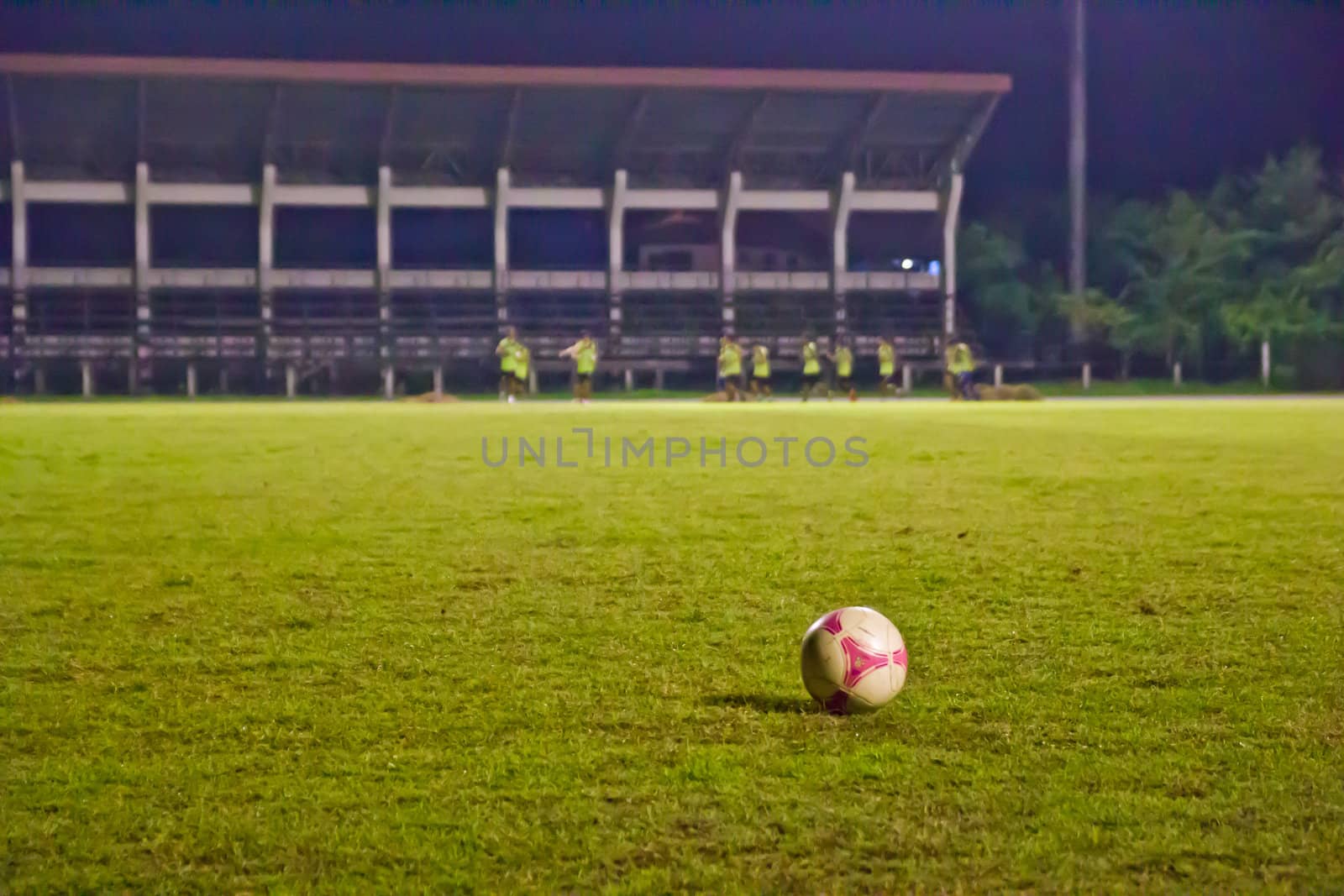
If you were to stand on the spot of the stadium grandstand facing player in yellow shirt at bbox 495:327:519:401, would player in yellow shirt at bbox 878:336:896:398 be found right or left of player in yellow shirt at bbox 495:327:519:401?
left

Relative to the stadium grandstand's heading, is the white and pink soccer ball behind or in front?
in front

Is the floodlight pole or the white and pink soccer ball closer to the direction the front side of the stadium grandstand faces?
the white and pink soccer ball

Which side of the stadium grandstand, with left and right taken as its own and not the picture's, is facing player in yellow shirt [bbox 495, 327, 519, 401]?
front

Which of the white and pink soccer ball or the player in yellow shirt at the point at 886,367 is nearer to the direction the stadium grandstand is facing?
the white and pink soccer ball

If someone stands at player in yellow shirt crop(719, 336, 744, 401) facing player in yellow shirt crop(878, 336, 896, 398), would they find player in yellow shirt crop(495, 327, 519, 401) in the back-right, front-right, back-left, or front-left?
back-left

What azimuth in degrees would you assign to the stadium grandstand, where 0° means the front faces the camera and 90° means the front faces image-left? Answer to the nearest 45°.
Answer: approximately 0°

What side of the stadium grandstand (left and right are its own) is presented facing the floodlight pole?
left

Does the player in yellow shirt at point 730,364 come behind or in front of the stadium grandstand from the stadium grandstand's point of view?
in front

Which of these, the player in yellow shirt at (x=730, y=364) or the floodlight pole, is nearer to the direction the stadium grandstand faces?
the player in yellow shirt

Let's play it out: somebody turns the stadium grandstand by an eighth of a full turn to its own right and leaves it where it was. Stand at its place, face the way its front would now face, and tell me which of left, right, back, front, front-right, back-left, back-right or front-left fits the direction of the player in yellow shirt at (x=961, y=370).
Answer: left
